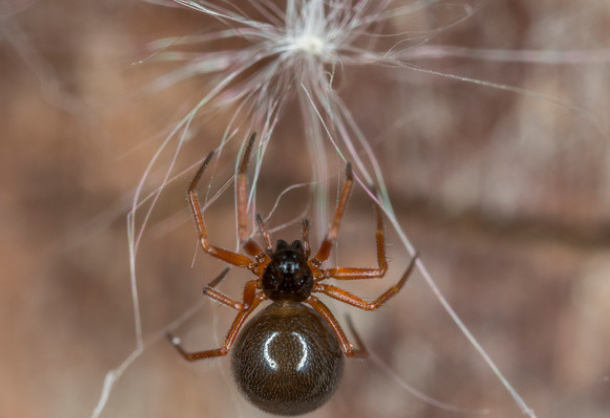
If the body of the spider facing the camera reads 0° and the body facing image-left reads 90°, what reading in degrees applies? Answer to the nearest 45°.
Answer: approximately 180°
